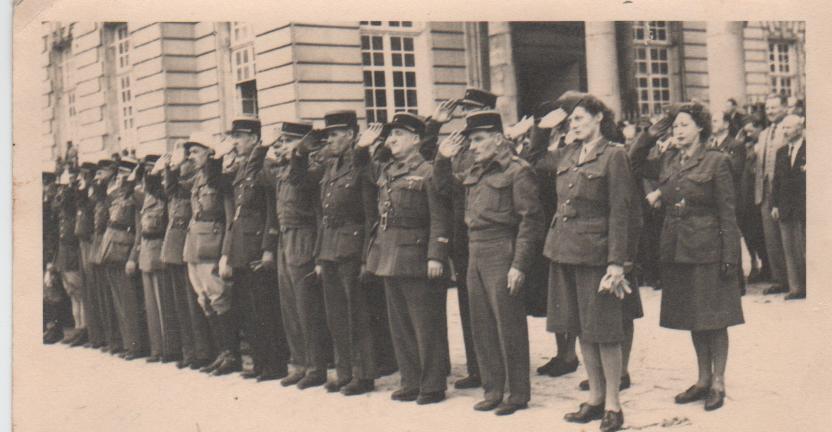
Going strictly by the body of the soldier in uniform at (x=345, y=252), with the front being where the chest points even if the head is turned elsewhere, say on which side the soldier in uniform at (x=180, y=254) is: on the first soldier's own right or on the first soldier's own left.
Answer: on the first soldier's own right

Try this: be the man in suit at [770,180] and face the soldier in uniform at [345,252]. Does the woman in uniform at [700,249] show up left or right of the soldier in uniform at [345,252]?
left

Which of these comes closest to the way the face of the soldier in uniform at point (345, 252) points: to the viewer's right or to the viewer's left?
to the viewer's left
